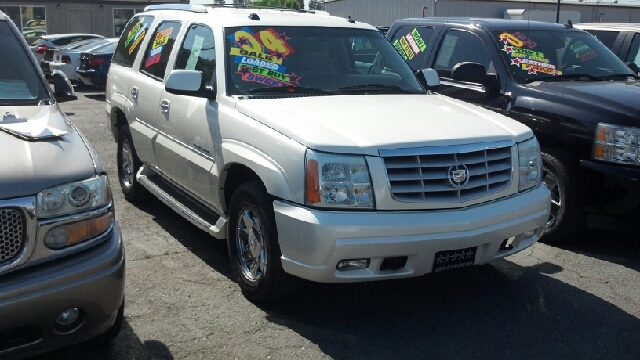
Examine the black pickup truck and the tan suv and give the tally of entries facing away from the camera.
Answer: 0

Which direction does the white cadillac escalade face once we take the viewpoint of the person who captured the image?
facing the viewer and to the right of the viewer

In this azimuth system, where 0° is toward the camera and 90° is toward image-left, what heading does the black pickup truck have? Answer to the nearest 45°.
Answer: approximately 315°

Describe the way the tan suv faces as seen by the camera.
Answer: facing the viewer

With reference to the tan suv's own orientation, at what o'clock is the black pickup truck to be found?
The black pickup truck is roughly at 8 o'clock from the tan suv.

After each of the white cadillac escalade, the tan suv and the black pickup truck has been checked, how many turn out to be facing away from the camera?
0

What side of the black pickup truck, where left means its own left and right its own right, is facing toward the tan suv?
right

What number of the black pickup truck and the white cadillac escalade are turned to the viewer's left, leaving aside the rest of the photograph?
0

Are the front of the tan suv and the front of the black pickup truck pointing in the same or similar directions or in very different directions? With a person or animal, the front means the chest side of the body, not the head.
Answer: same or similar directions

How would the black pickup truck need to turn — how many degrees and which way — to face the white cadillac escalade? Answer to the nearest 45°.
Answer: approximately 90° to its right
